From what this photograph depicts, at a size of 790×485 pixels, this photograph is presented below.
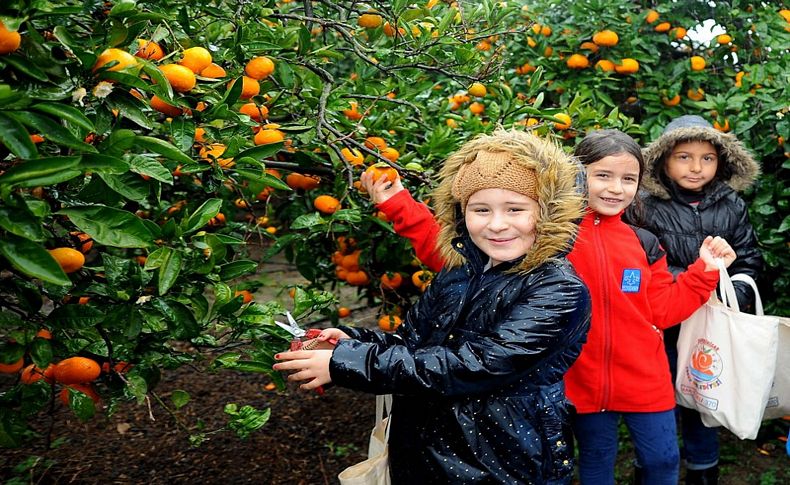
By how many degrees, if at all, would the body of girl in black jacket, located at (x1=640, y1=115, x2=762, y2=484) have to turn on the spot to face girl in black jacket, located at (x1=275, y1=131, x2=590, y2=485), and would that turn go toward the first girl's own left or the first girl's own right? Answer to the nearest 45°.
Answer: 0° — they already face them

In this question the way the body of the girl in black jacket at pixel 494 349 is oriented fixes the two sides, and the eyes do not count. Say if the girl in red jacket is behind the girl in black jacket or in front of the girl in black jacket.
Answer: behind

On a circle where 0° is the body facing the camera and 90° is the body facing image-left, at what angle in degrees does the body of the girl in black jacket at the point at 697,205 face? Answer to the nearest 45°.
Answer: approximately 0°

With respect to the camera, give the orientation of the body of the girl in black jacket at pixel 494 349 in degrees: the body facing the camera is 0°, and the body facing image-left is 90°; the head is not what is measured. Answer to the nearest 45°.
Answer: approximately 45°

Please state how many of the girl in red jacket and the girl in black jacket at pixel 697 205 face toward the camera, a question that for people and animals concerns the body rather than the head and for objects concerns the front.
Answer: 2

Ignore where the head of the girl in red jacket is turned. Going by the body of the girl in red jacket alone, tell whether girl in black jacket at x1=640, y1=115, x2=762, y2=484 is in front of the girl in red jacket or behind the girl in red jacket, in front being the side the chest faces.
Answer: behind

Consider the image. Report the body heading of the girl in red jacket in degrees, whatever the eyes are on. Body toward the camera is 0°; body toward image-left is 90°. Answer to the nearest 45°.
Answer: approximately 0°

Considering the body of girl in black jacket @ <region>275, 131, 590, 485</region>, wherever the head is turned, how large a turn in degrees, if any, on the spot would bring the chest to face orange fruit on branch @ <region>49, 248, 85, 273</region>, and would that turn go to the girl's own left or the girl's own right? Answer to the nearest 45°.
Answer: approximately 45° to the girl's own right
